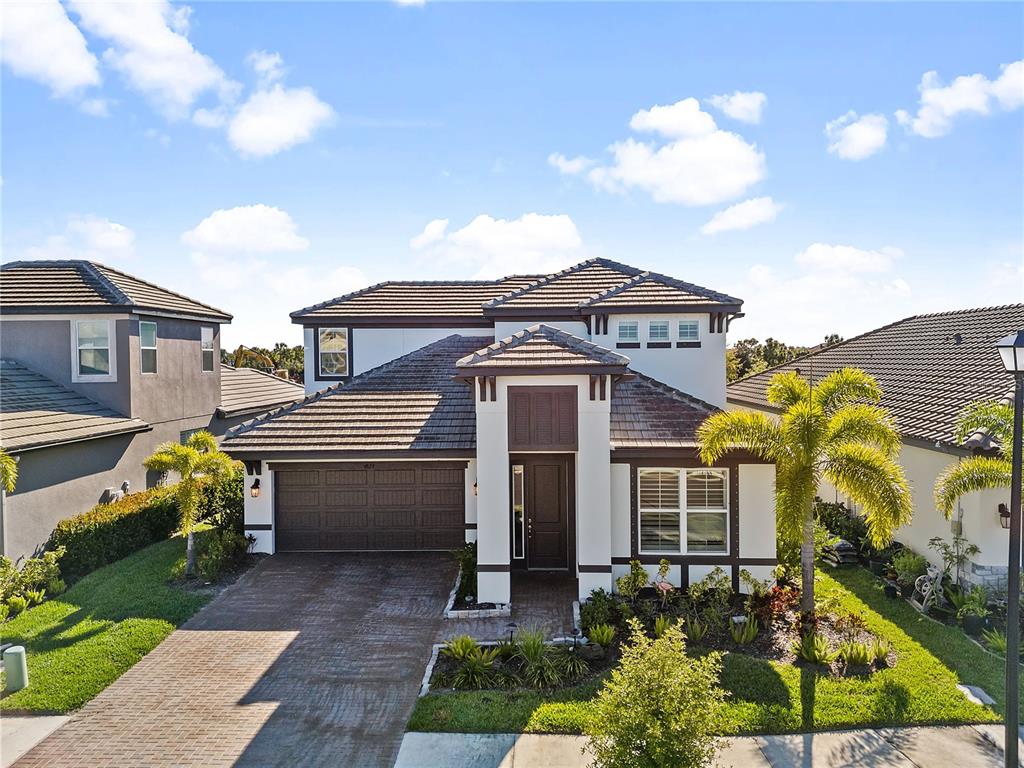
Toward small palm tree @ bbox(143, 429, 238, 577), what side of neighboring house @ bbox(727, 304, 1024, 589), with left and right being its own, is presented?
right

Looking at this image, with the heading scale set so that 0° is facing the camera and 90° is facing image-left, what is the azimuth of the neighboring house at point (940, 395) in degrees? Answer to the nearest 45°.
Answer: approximately 315°

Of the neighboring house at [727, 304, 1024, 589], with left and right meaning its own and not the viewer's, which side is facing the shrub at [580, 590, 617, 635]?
right

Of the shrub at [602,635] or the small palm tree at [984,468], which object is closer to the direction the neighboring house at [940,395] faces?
the small palm tree

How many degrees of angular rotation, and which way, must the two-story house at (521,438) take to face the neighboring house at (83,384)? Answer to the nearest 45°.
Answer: approximately 90° to its right

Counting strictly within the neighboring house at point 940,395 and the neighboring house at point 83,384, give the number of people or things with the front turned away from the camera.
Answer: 0

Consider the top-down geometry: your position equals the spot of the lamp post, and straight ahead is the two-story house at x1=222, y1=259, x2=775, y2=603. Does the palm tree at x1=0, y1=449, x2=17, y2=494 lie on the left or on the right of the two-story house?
left

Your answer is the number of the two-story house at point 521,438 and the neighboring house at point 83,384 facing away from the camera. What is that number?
0

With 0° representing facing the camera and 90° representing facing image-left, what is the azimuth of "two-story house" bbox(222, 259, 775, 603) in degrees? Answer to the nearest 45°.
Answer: approximately 0°

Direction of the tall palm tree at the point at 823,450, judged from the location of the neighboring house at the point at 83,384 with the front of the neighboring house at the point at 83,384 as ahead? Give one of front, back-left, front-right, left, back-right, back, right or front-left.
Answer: left

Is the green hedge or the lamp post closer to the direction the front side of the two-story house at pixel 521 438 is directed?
the lamp post

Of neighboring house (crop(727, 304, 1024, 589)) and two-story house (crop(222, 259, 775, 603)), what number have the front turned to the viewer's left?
0
